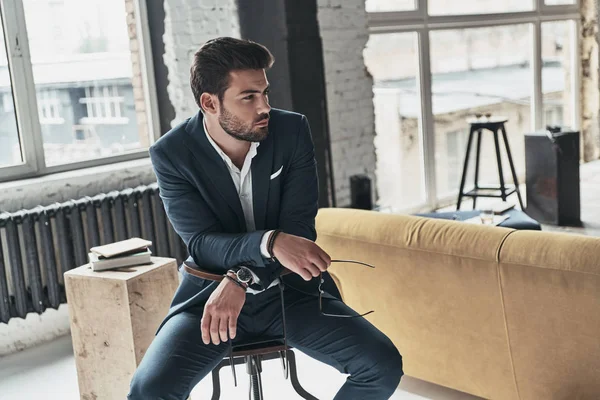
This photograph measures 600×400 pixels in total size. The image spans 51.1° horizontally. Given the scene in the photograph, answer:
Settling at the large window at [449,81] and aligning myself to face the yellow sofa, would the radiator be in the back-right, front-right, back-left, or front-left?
front-right

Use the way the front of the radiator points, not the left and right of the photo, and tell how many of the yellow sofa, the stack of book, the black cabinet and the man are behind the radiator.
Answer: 0

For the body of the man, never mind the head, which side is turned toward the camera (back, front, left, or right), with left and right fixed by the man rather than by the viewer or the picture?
front

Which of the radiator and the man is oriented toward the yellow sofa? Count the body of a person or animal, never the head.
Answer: the radiator

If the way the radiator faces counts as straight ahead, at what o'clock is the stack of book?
The stack of book is roughly at 1 o'clock from the radiator.

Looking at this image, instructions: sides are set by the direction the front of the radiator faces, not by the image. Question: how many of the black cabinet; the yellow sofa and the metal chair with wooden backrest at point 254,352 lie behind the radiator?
0

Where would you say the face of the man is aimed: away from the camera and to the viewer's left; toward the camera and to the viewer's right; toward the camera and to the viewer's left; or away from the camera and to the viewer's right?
toward the camera and to the viewer's right

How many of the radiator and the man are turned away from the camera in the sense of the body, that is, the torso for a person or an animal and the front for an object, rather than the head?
0

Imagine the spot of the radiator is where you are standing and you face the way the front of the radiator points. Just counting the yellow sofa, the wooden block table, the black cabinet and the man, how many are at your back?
0

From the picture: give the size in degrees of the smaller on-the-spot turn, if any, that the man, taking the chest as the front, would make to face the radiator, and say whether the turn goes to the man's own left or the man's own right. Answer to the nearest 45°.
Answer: approximately 135° to the man's own right

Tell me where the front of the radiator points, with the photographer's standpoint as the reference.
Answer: facing the viewer and to the right of the viewer

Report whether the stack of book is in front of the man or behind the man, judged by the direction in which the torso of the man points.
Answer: behind

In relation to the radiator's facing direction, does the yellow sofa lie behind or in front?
in front
